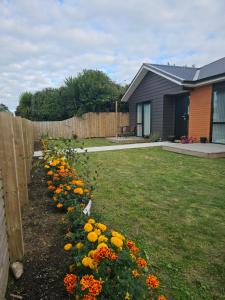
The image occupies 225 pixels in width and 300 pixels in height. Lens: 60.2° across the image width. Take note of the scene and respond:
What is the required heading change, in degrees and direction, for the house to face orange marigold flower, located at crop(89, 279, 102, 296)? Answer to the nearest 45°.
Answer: approximately 45° to its left

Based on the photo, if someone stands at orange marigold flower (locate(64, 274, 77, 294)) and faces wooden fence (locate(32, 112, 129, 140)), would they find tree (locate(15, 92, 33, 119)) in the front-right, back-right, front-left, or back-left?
front-left

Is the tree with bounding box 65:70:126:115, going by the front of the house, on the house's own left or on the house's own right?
on the house's own right

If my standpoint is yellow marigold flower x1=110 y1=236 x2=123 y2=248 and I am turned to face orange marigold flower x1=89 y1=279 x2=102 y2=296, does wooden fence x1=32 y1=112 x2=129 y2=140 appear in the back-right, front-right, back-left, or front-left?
back-right

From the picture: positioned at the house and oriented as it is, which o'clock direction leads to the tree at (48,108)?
The tree is roughly at 2 o'clock from the house.

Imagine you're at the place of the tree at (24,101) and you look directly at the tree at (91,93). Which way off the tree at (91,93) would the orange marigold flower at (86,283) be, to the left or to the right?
right

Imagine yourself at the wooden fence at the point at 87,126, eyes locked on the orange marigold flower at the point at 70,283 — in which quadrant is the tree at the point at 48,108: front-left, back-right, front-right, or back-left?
back-right

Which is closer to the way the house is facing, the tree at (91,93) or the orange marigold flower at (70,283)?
the orange marigold flower

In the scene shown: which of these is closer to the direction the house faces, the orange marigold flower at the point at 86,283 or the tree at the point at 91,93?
the orange marigold flower

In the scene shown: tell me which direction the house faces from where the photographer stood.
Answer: facing the viewer and to the left of the viewer

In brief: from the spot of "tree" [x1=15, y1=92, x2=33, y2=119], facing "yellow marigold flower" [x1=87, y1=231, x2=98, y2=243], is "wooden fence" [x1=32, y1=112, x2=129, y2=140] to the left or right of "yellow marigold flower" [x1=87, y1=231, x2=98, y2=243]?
left

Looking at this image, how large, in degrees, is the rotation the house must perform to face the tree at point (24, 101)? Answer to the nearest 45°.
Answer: approximately 45° to its right

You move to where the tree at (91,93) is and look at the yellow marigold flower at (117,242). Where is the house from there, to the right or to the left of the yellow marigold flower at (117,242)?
left

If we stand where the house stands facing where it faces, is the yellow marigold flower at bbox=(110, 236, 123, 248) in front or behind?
in front

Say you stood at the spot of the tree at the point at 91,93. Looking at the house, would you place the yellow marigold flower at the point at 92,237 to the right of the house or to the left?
right

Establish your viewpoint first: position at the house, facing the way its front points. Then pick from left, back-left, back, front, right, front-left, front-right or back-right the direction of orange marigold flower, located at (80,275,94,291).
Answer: front-left
